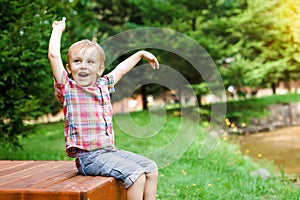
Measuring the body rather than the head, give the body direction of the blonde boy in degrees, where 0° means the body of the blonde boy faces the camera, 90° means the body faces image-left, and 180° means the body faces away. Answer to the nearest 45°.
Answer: approximately 315°
